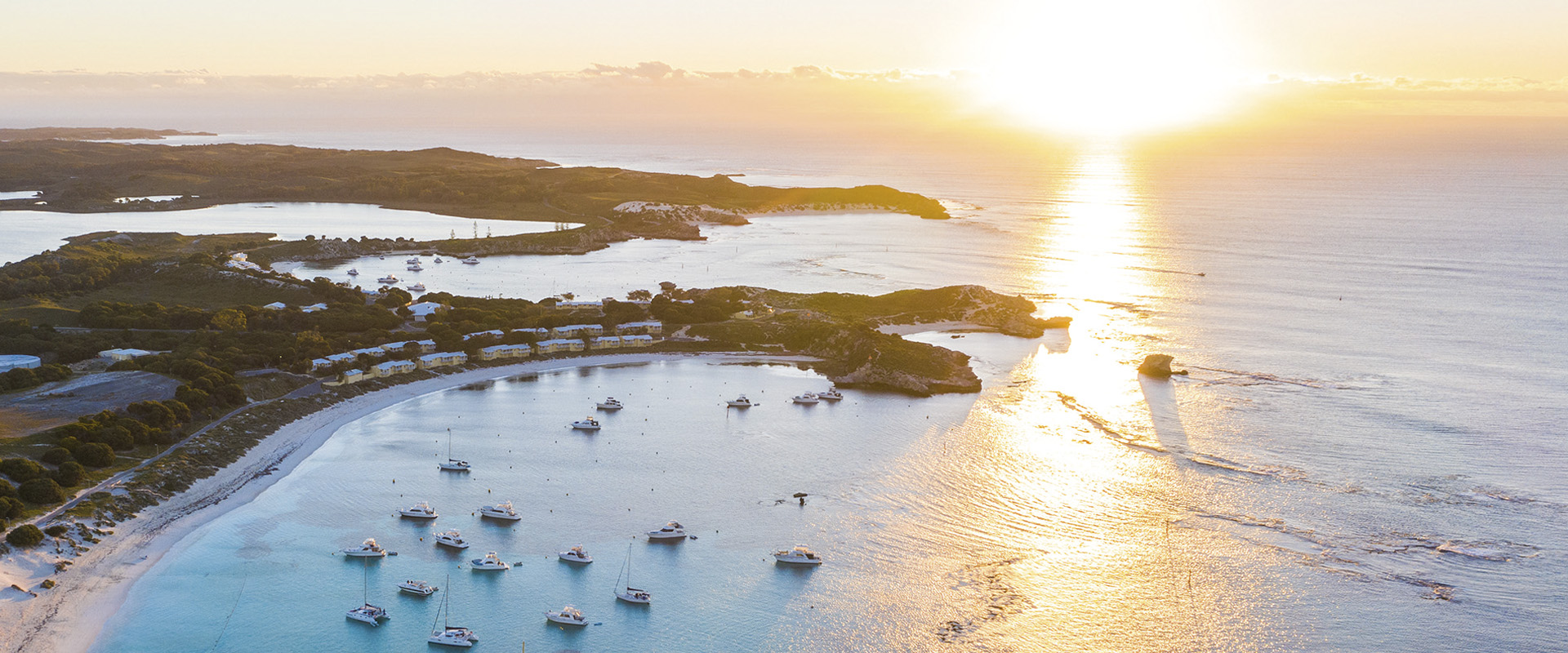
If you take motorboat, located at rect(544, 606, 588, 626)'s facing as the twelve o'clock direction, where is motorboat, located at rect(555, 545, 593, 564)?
motorboat, located at rect(555, 545, 593, 564) is roughly at 3 o'clock from motorboat, located at rect(544, 606, 588, 626).

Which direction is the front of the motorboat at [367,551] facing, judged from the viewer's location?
facing to the left of the viewer

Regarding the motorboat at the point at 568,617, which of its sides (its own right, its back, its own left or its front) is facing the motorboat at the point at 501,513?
right

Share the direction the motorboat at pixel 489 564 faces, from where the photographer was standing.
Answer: facing to the left of the viewer

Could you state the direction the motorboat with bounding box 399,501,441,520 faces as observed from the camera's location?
facing to the left of the viewer

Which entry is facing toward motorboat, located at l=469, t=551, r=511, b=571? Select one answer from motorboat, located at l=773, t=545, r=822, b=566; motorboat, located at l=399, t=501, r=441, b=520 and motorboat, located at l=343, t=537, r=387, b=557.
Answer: motorboat, located at l=773, t=545, r=822, b=566

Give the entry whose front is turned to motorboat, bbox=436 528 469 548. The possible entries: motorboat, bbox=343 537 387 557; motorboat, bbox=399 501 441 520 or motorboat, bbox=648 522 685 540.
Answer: motorboat, bbox=648 522 685 540

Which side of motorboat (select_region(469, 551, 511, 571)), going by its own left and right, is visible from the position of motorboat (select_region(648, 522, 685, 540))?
back

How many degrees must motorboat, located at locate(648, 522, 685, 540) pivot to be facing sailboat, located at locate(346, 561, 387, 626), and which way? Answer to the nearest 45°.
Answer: approximately 45° to its left

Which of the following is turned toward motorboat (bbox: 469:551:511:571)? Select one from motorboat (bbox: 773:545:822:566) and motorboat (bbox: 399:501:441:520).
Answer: motorboat (bbox: 773:545:822:566)

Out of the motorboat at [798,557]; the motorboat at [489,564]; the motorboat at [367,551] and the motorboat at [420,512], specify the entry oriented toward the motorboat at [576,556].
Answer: the motorboat at [798,557]

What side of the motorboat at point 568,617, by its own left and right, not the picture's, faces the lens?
left

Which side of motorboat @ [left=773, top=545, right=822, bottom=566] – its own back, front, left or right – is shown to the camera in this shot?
left
